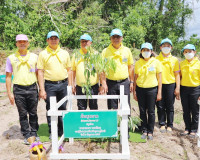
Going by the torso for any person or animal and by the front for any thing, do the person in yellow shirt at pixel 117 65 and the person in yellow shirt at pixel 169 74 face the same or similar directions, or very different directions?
same or similar directions

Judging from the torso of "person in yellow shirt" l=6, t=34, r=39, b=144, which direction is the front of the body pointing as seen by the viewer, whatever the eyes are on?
toward the camera

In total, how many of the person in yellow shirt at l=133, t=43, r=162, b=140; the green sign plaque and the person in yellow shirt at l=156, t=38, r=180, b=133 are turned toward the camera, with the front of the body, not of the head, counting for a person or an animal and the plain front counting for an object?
3

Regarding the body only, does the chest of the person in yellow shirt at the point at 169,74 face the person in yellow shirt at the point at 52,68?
no

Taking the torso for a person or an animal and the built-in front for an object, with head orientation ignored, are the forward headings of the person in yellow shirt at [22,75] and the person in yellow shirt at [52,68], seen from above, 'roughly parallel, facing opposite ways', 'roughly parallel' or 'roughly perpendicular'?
roughly parallel

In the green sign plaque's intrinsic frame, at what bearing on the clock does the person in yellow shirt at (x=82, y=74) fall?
The person in yellow shirt is roughly at 6 o'clock from the green sign plaque.

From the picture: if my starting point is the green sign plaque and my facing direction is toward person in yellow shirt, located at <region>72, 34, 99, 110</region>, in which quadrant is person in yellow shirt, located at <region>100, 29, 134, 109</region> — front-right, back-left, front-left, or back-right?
front-right

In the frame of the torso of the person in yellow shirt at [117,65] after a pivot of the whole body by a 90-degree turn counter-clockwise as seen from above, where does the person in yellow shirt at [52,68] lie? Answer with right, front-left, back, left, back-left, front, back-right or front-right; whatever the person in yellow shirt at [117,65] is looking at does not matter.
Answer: back

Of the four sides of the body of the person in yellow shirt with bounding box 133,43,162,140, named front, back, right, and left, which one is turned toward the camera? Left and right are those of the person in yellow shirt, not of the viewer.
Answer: front

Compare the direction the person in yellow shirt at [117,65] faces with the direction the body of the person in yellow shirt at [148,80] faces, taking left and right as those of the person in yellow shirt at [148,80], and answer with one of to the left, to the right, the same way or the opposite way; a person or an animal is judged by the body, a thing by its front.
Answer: the same way

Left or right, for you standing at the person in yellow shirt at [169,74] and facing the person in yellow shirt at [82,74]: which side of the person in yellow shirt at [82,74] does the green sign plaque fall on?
left

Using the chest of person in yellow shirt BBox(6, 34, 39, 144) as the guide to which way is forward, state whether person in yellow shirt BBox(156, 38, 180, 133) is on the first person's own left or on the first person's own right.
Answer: on the first person's own left

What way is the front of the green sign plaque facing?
toward the camera

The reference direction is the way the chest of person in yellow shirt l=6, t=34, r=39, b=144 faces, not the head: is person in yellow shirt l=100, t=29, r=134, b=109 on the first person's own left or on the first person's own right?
on the first person's own left

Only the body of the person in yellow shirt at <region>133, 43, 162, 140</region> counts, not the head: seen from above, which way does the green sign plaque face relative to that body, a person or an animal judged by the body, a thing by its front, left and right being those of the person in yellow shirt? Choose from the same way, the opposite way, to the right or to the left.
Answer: the same way

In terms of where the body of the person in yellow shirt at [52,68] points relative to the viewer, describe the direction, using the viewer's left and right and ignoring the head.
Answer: facing the viewer

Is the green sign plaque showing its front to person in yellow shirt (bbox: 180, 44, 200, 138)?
no
